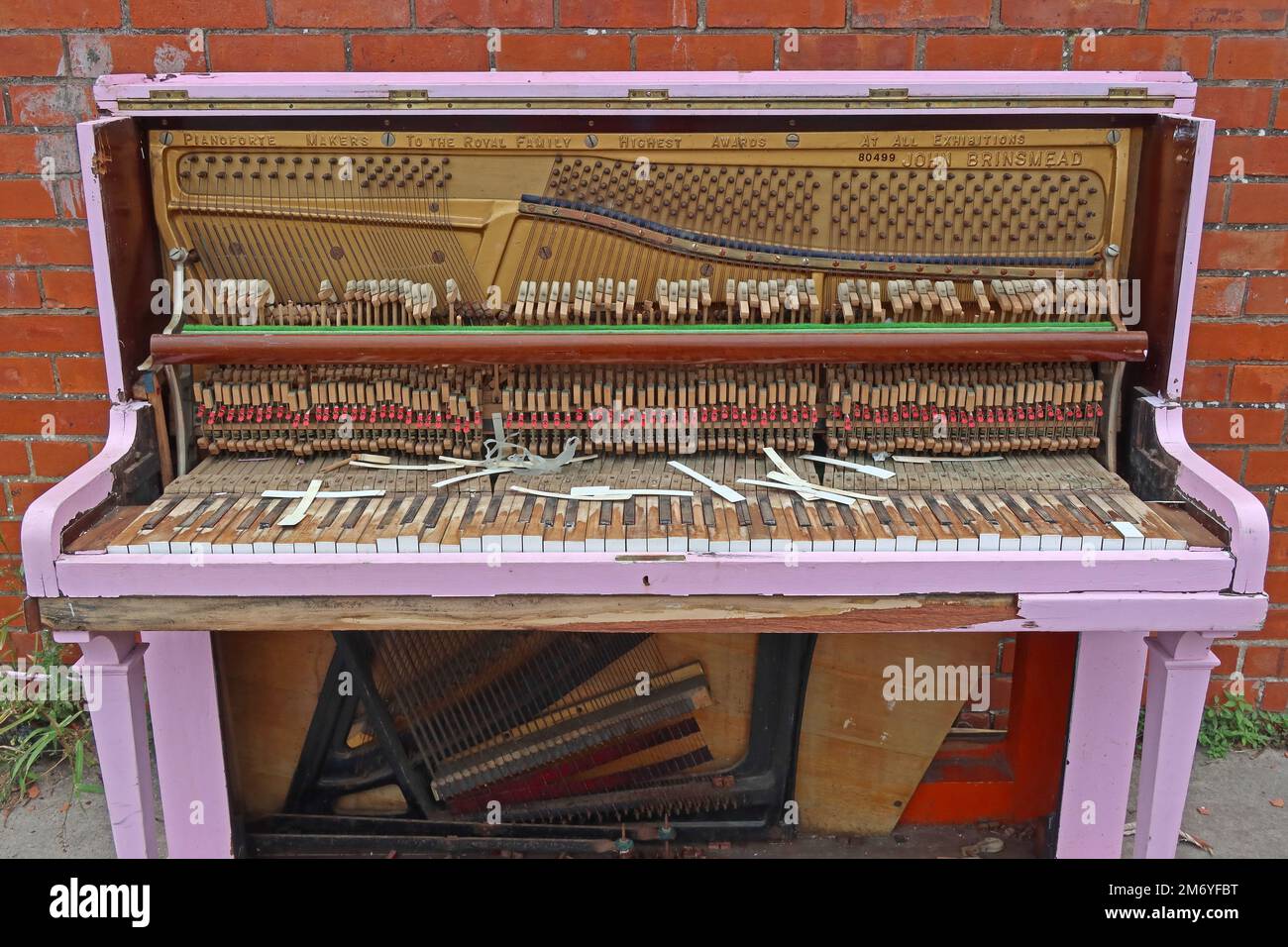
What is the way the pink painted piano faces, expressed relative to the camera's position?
facing the viewer
